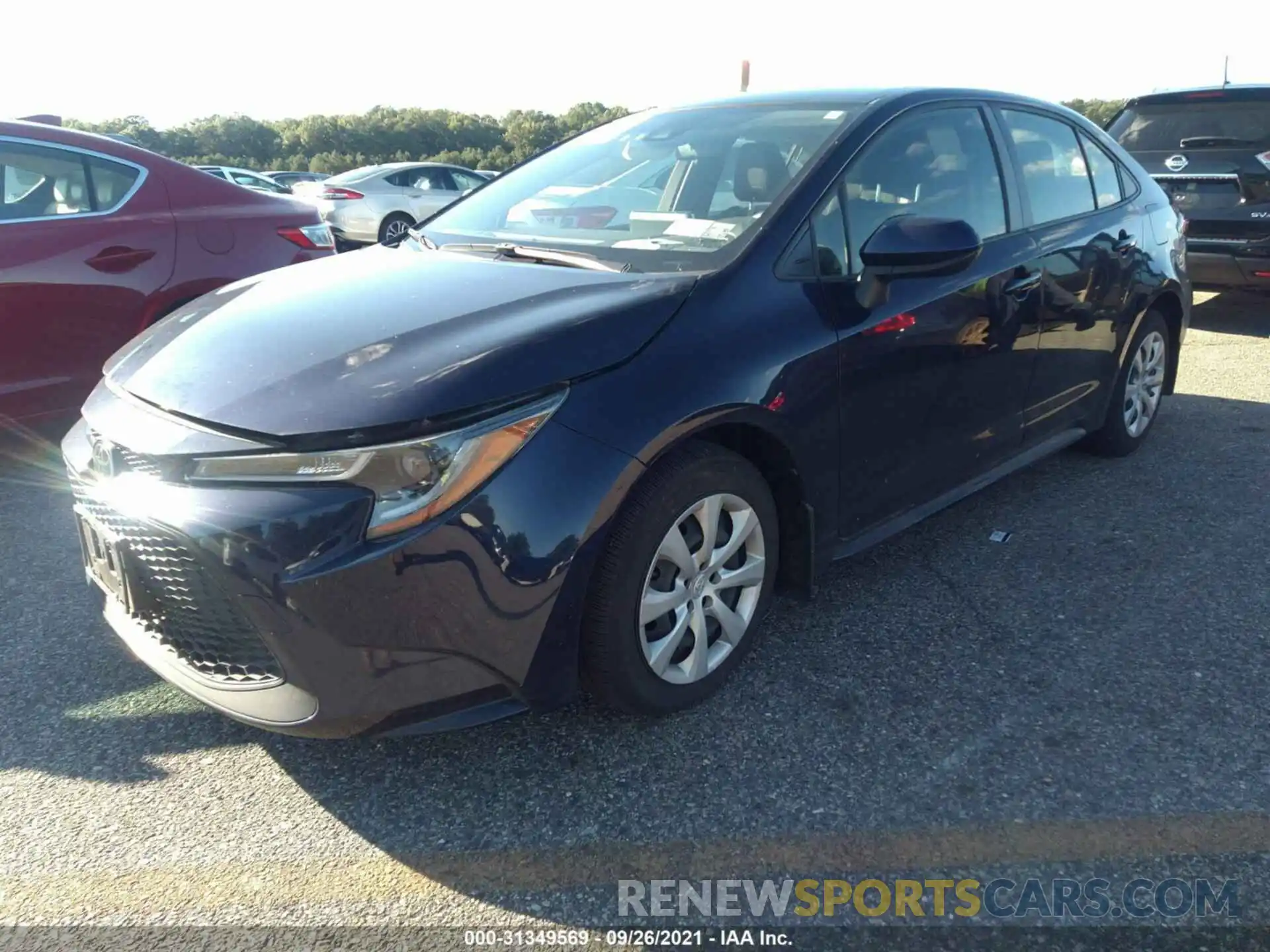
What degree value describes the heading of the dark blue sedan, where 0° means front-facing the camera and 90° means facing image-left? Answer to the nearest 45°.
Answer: approximately 45°

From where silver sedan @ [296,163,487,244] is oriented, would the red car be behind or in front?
behind

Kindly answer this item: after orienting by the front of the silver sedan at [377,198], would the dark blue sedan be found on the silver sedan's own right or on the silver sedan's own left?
on the silver sedan's own right

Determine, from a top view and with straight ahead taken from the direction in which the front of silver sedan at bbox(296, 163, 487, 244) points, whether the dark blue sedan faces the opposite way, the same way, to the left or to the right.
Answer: the opposite way

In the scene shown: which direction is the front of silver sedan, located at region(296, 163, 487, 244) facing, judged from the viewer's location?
facing away from the viewer and to the right of the viewer

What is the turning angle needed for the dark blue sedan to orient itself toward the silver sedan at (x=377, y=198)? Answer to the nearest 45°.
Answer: approximately 135° to its right

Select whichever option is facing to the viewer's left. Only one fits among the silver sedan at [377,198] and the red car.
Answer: the red car

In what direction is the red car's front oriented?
to the viewer's left

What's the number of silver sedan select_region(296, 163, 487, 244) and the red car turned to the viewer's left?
1

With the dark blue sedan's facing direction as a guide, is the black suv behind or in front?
behind
